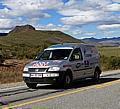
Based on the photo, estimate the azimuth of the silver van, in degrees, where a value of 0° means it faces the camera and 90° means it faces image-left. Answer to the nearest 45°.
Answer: approximately 45°
